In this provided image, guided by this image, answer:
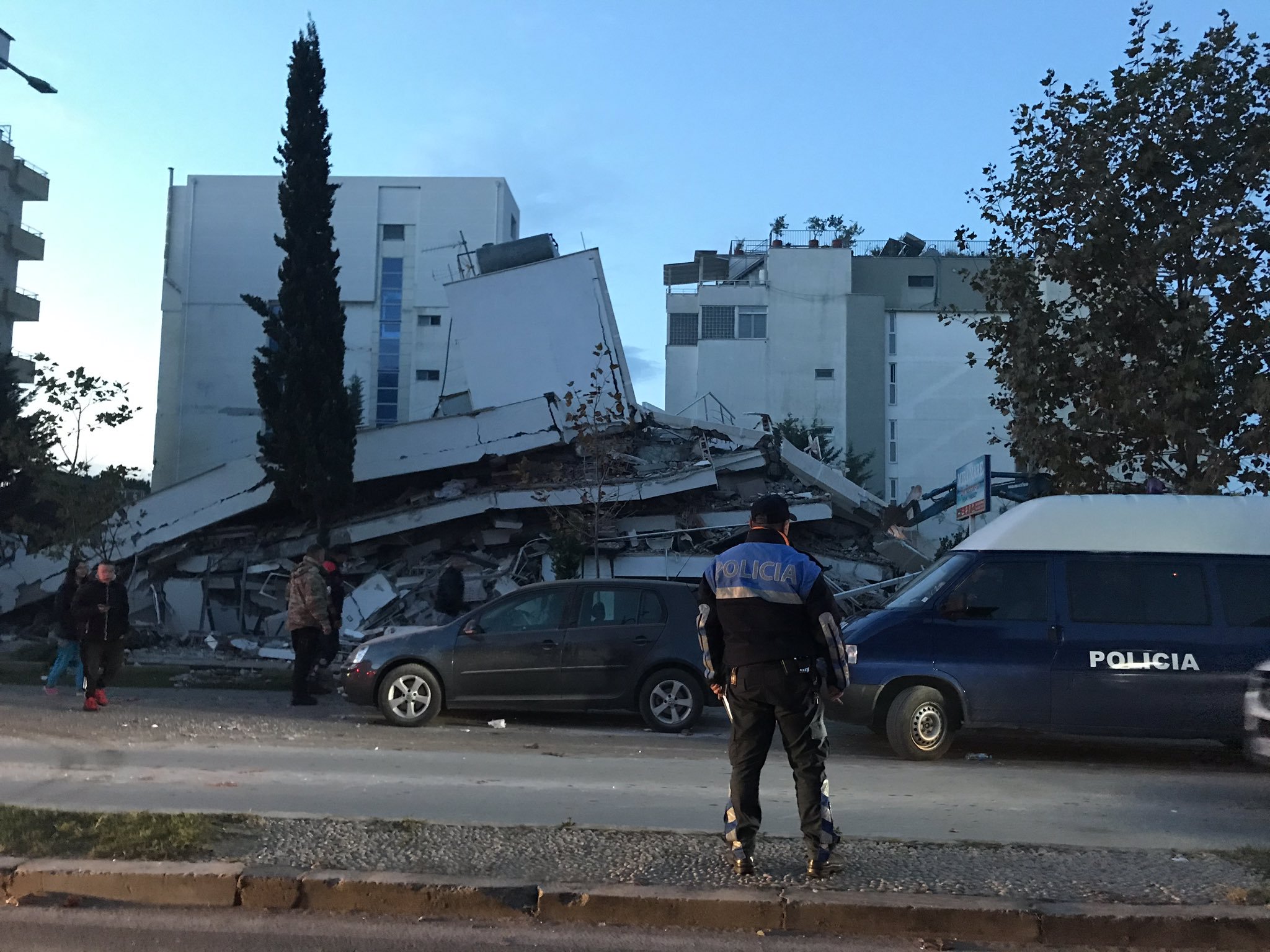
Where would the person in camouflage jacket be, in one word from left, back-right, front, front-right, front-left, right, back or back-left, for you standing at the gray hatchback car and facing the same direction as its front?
front-right

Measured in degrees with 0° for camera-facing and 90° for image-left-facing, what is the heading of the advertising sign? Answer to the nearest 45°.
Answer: approximately 45°

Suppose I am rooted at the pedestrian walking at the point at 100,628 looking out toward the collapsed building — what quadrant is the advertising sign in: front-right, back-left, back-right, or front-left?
front-right

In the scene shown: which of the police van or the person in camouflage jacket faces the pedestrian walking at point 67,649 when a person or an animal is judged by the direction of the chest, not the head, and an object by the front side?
the police van

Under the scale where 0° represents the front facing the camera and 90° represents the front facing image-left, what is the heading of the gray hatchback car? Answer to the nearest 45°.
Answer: approximately 90°

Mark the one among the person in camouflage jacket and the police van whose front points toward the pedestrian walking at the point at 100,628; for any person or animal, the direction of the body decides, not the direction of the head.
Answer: the police van

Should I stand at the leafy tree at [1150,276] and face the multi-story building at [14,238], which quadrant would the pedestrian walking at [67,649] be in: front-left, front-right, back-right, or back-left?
front-left

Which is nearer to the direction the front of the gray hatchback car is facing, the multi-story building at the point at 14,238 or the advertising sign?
the multi-story building

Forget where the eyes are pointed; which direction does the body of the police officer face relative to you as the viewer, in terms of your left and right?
facing away from the viewer

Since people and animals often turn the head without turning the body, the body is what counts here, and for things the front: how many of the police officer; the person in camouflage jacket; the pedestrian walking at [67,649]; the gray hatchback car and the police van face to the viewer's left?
2

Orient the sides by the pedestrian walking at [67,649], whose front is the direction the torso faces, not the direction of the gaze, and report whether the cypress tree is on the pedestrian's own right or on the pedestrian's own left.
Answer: on the pedestrian's own left

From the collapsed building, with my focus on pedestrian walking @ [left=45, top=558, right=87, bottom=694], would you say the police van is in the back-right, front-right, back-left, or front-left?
front-left

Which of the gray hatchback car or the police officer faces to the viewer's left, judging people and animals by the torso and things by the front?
the gray hatchback car
